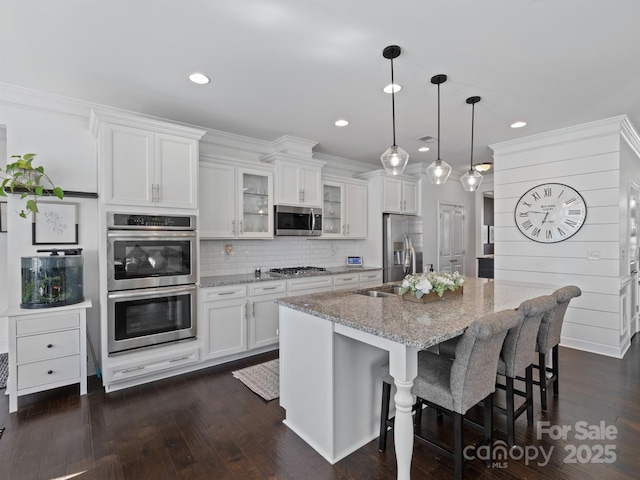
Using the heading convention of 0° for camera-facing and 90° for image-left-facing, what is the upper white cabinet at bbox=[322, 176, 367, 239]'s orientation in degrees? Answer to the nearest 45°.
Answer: approximately 315°

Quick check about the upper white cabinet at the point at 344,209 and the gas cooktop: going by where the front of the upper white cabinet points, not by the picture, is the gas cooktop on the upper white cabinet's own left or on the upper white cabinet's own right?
on the upper white cabinet's own right

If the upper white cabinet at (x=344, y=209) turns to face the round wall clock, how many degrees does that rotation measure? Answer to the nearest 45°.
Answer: approximately 45° to its left

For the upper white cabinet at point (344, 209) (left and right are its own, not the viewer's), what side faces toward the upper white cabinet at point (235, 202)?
right

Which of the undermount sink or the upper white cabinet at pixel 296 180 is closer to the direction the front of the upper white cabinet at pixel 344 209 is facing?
the undermount sink

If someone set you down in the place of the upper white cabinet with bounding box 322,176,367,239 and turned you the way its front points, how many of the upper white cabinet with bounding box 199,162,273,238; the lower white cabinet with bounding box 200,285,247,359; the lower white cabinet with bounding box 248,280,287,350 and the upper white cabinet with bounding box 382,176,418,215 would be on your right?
3
